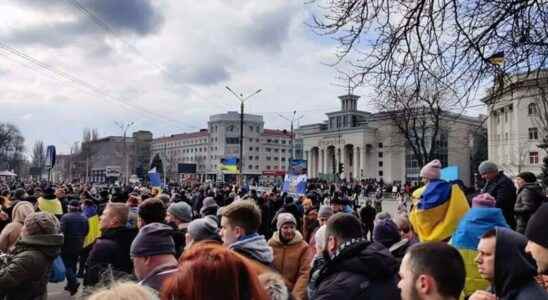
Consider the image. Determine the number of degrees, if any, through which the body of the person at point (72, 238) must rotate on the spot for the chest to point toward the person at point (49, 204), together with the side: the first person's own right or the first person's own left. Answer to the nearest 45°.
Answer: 0° — they already face them

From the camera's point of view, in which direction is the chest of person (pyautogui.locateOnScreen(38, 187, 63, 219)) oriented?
away from the camera

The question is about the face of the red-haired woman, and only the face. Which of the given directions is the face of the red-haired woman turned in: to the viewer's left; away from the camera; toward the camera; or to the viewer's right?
away from the camera

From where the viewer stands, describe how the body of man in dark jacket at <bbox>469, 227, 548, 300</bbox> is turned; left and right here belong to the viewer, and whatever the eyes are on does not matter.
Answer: facing to the left of the viewer

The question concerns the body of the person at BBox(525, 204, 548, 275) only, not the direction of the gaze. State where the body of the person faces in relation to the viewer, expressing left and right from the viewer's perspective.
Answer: facing to the left of the viewer

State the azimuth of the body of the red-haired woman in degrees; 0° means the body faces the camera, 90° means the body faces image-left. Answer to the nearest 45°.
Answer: approximately 180°

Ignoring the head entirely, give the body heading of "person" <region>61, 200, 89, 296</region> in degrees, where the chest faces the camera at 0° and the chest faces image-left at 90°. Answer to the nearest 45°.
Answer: approximately 180°

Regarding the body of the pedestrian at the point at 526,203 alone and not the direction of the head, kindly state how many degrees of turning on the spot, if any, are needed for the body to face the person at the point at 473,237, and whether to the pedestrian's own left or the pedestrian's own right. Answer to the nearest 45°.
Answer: approximately 90° to the pedestrian's own left

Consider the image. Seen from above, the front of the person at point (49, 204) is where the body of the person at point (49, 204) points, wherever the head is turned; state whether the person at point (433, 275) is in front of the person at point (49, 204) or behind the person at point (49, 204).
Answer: behind

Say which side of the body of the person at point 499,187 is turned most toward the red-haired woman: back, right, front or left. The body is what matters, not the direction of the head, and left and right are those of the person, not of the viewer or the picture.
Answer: left
